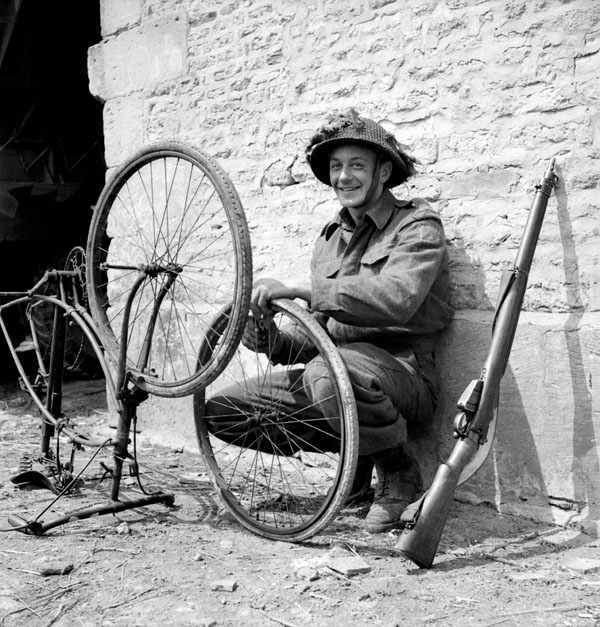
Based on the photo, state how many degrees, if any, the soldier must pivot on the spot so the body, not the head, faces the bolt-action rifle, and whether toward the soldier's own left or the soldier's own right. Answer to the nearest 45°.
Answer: approximately 90° to the soldier's own left

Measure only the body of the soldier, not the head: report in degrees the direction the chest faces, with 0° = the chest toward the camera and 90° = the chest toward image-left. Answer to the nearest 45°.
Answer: approximately 45°
